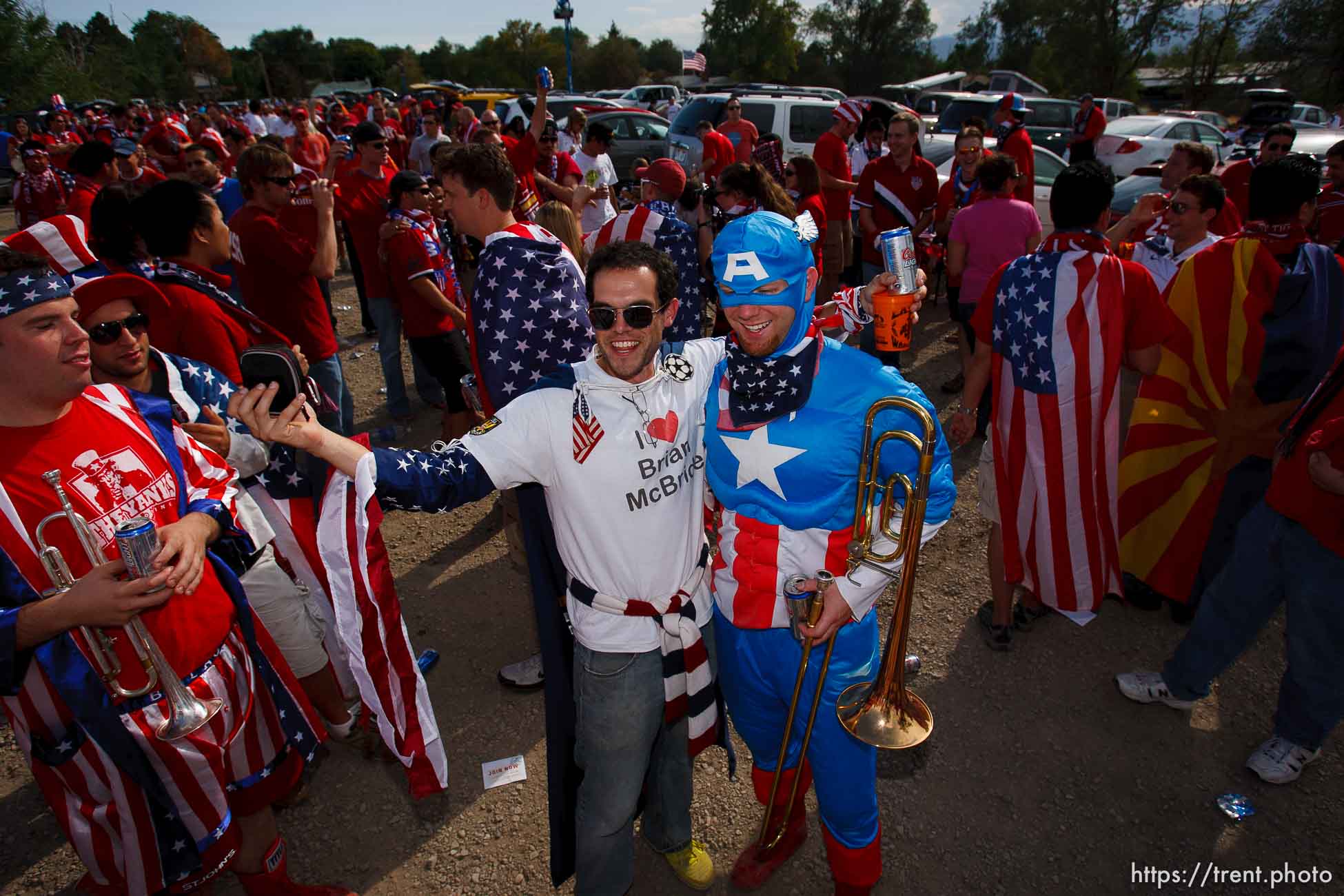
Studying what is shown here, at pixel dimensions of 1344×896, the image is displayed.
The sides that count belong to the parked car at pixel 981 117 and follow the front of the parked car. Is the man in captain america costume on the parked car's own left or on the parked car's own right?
on the parked car's own left

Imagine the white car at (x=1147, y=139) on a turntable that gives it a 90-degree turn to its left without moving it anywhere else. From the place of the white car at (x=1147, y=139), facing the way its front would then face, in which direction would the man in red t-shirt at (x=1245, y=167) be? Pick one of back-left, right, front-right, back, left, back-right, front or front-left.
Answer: back-left

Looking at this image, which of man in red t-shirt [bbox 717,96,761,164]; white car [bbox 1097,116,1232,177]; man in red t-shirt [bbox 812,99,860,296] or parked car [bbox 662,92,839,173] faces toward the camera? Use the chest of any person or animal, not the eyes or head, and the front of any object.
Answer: man in red t-shirt [bbox 717,96,761,164]

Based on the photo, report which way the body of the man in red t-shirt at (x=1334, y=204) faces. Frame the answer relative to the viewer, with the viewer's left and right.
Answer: facing to the left of the viewer

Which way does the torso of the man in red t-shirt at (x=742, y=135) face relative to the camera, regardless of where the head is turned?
toward the camera

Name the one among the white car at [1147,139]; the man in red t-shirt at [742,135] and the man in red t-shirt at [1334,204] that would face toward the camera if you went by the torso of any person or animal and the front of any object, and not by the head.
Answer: the man in red t-shirt at [742,135]

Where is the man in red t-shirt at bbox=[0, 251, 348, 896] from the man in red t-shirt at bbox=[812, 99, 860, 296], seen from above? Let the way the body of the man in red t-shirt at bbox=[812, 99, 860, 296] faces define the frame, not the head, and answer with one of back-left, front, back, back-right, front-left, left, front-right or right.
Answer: right

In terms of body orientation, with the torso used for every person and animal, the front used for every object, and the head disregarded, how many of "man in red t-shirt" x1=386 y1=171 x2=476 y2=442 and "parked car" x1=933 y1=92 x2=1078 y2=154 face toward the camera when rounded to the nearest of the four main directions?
0

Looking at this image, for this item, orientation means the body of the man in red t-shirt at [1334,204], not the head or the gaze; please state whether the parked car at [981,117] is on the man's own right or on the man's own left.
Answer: on the man's own right

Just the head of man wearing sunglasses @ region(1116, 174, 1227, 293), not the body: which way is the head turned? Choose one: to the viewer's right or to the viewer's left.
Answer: to the viewer's left

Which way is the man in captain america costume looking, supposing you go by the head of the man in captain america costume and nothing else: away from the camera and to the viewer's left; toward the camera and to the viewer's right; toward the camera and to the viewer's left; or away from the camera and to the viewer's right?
toward the camera and to the viewer's left
